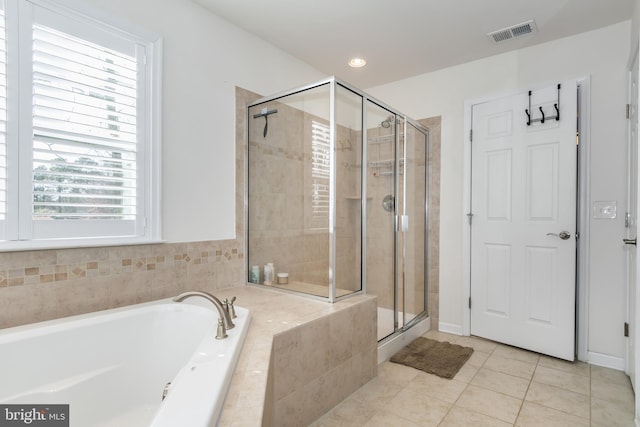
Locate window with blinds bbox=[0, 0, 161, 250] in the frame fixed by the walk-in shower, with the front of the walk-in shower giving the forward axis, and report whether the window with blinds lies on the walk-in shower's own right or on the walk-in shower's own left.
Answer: on the walk-in shower's own right

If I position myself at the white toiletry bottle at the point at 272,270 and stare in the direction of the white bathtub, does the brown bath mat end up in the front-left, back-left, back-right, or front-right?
back-left

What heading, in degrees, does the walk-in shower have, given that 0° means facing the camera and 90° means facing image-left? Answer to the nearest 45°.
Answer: approximately 315°

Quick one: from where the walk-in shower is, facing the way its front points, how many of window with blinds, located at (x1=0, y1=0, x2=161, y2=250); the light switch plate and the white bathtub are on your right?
2

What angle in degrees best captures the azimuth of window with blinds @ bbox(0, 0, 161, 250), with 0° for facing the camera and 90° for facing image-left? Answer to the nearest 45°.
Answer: approximately 315°

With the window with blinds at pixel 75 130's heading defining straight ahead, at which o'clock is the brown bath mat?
The brown bath mat is roughly at 11 o'clock from the window with blinds.

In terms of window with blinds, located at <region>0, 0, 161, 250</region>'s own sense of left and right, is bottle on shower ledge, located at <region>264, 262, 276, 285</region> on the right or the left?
on its left

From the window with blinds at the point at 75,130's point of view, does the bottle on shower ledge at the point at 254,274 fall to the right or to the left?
on its left

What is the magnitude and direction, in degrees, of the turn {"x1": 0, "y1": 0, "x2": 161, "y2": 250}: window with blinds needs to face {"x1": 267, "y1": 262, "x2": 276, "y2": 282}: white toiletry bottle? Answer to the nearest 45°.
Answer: approximately 45° to its left
